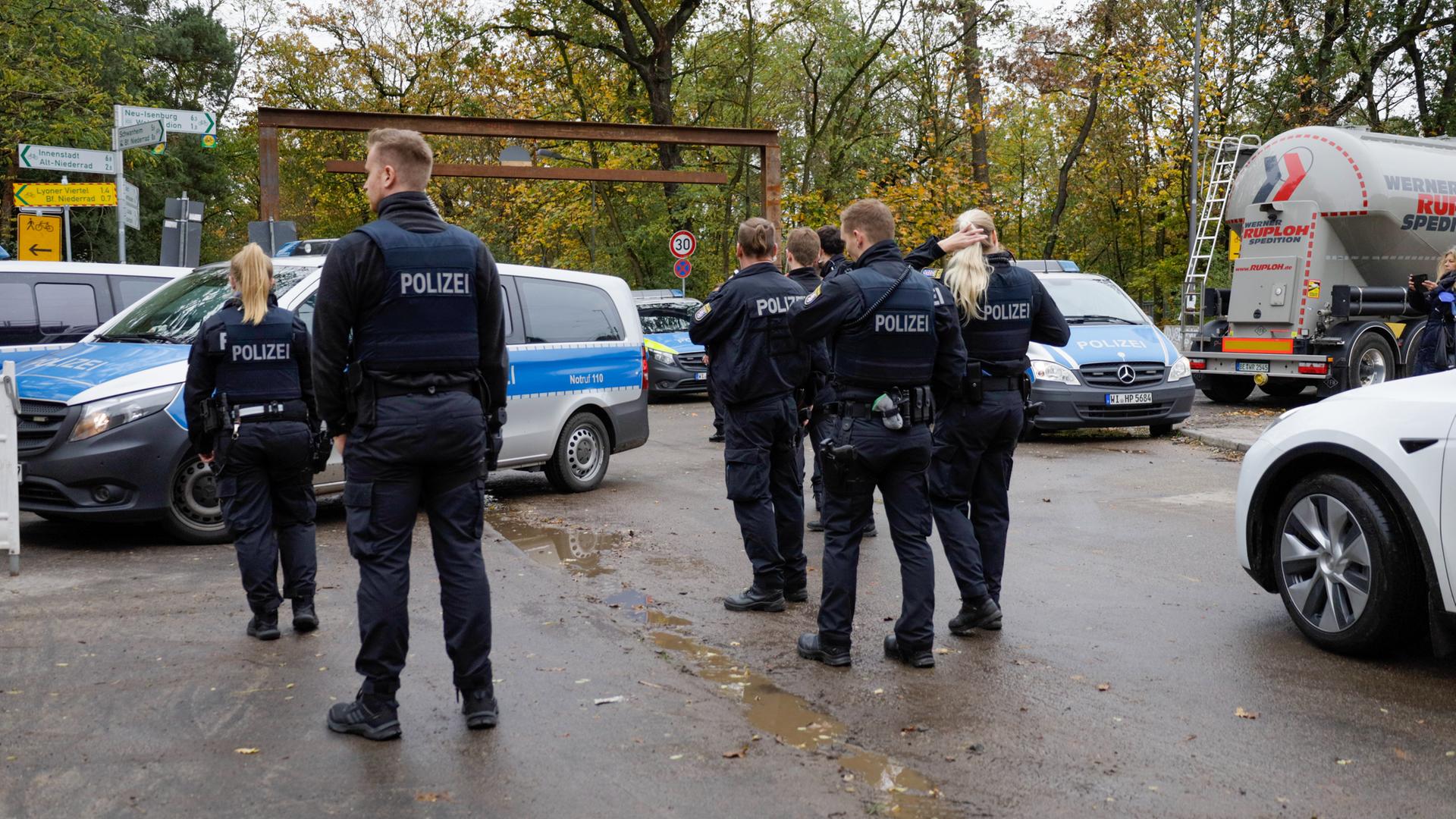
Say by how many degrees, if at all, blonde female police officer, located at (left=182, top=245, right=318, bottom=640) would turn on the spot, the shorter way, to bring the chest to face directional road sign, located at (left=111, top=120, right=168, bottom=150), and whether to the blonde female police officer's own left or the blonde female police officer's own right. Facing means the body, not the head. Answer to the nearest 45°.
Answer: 0° — they already face it

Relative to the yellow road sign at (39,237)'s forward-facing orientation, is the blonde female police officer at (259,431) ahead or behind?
ahead

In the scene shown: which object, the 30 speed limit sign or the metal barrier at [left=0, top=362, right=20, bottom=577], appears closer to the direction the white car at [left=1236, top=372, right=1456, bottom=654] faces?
the metal barrier

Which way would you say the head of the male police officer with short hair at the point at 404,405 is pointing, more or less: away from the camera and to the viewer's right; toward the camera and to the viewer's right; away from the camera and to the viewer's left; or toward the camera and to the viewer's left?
away from the camera and to the viewer's left

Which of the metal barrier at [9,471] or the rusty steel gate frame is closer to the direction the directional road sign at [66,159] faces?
the metal barrier

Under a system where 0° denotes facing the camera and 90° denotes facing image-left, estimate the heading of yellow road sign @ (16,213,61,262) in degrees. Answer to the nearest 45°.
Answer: approximately 0°

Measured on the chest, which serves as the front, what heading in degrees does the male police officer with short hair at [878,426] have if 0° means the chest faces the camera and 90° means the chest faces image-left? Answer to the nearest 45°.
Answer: approximately 135°

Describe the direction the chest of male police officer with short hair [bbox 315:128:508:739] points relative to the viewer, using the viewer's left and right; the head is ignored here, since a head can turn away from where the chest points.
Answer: facing away from the viewer and to the left of the viewer
